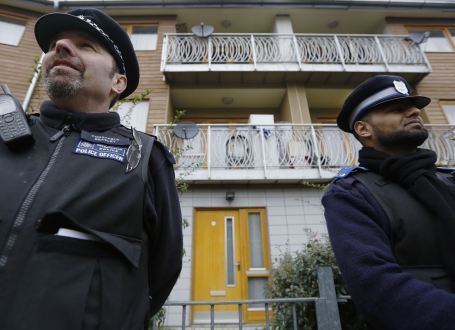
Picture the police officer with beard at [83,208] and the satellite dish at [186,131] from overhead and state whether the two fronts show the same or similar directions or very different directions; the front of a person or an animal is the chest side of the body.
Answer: same or similar directions

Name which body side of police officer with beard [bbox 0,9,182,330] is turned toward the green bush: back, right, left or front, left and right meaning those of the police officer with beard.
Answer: back

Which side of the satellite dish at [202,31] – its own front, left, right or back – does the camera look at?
front

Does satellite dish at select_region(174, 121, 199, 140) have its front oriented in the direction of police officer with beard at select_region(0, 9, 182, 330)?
yes

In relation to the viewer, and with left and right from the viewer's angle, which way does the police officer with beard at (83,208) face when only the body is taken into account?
facing the viewer and to the left of the viewer

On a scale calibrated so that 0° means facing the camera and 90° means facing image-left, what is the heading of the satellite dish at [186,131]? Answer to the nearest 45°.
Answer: approximately 0°

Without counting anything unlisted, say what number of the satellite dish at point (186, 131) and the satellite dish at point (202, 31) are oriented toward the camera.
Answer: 2

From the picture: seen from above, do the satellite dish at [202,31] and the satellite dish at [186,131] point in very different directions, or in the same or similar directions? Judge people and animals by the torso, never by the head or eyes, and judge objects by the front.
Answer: same or similar directions

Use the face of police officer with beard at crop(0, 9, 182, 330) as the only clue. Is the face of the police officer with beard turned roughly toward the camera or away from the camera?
toward the camera
